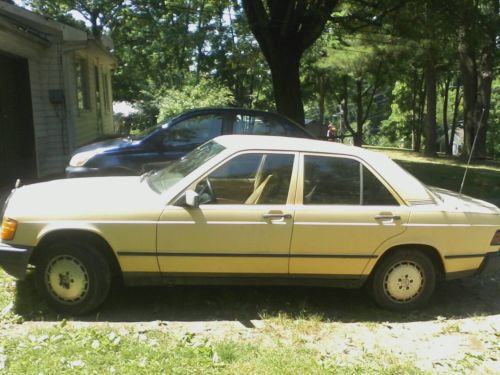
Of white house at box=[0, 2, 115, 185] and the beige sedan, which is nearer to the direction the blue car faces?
the white house

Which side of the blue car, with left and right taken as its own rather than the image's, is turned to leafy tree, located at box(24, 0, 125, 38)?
right

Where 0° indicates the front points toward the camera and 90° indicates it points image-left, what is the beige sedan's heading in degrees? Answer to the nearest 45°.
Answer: approximately 90°

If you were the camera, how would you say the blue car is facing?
facing to the left of the viewer

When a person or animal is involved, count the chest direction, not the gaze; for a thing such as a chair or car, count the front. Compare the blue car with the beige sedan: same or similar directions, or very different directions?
same or similar directions

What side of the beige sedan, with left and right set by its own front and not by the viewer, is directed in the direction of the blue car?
right

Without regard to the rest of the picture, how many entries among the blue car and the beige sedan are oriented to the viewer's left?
2

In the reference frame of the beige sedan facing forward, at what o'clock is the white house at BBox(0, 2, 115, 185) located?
The white house is roughly at 2 o'clock from the beige sedan.

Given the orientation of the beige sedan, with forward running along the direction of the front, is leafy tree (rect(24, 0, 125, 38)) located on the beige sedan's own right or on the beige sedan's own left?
on the beige sedan's own right

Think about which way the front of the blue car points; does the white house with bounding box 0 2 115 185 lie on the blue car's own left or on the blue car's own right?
on the blue car's own right
